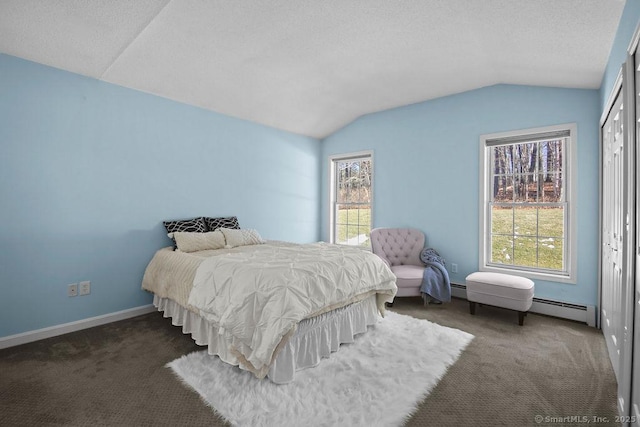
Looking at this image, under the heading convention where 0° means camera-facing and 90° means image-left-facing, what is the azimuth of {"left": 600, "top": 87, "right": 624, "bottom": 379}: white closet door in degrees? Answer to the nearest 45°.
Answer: approximately 90°

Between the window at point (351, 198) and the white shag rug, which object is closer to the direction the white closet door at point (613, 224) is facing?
the window

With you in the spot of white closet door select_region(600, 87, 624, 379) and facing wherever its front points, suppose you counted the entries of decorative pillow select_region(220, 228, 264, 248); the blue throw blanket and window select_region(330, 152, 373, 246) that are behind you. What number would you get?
0

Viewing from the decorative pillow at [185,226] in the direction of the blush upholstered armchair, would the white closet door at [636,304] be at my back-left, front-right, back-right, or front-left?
front-right

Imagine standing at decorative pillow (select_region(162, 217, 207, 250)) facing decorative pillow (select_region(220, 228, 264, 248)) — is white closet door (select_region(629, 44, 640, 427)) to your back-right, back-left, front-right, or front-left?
front-right

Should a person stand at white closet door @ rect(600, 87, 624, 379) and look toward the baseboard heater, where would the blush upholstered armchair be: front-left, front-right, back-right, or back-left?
front-left

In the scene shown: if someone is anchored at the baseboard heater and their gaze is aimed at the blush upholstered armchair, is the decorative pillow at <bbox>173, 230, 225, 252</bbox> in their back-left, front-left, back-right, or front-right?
front-left

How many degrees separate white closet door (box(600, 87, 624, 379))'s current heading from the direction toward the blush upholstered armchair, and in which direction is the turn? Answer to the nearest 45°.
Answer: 0° — it already faces it

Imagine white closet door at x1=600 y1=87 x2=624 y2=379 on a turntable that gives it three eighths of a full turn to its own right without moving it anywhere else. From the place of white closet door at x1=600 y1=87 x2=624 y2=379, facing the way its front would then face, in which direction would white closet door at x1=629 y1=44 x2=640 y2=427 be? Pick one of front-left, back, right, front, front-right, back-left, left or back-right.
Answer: back-right

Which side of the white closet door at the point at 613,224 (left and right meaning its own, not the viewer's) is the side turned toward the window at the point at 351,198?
front

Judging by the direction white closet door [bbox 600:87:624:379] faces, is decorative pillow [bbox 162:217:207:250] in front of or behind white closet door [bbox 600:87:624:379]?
in front

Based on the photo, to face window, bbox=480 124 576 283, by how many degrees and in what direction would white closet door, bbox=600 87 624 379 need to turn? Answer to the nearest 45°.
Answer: approximately 45° to its right
